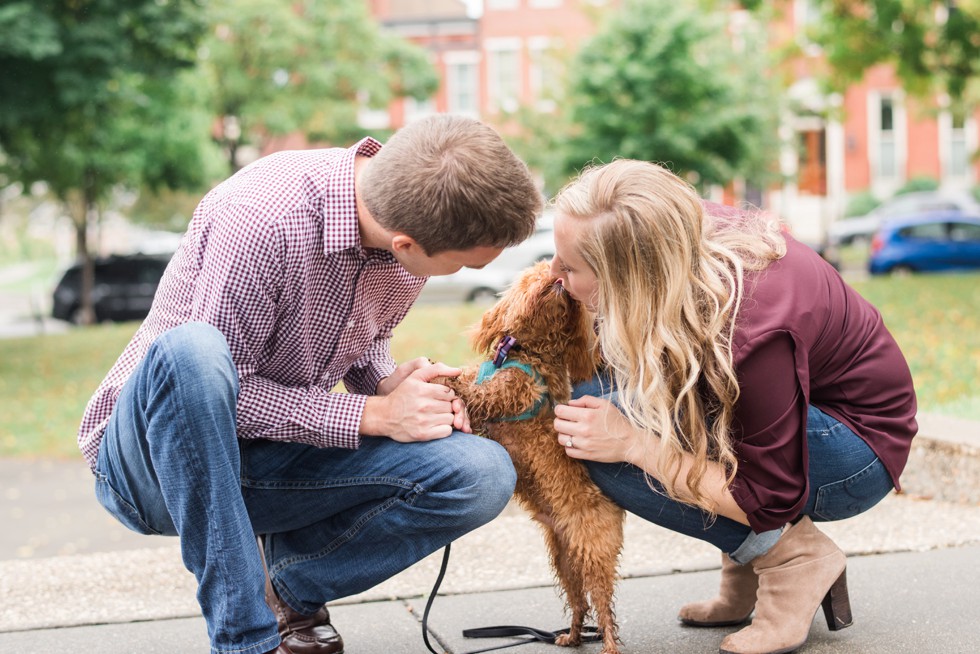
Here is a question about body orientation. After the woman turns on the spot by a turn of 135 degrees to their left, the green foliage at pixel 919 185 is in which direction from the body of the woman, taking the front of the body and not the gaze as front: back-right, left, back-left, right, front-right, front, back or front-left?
back-left

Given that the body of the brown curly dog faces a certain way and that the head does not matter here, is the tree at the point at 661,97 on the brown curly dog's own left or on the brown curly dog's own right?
on the brown curly dog's own right

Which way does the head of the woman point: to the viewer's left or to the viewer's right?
to the viewer's left

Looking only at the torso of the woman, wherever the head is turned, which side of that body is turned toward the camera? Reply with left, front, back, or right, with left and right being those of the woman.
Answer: left

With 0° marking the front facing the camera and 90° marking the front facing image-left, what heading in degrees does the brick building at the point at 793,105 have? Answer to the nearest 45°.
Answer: approximately 0°

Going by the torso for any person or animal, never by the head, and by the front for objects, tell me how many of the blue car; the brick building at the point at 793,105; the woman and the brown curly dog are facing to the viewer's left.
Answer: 2

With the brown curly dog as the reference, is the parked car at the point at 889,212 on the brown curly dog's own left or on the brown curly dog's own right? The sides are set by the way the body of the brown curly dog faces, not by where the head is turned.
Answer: on the brown curly dog's own right

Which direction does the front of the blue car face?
to the viewer's right
